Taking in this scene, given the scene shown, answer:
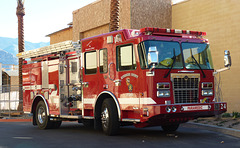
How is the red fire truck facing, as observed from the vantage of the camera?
facing the viewer and to the right of the viewer

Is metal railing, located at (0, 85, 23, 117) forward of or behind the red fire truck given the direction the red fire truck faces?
behind
